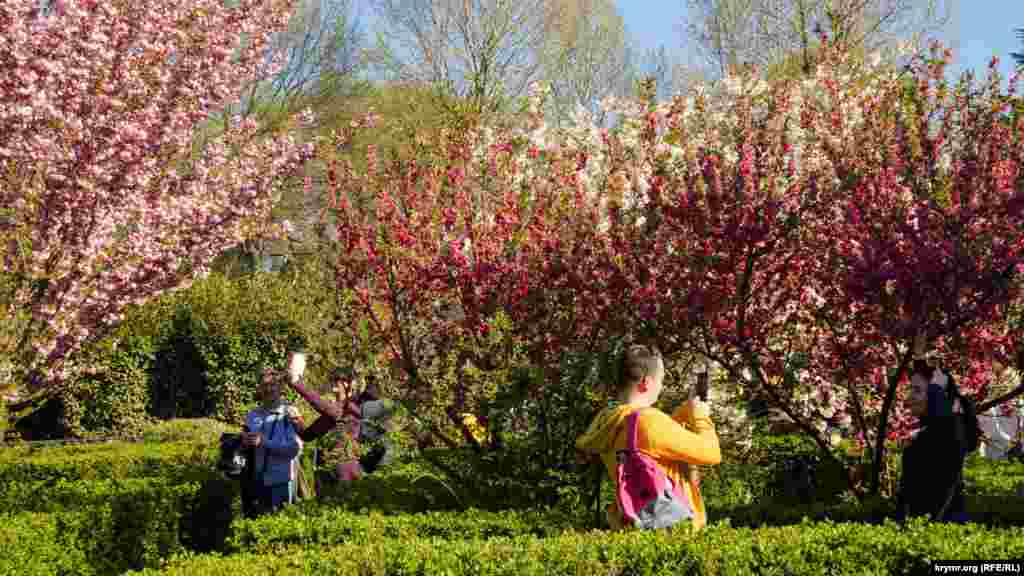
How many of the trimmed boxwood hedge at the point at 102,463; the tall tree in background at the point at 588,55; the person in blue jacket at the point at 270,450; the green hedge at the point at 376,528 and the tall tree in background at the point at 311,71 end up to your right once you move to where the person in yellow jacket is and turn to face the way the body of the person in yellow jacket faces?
0

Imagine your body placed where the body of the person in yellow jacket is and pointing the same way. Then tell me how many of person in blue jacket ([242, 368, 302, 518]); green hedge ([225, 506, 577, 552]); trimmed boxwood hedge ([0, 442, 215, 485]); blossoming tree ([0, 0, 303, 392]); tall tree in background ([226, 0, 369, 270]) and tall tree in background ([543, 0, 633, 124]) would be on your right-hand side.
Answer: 0

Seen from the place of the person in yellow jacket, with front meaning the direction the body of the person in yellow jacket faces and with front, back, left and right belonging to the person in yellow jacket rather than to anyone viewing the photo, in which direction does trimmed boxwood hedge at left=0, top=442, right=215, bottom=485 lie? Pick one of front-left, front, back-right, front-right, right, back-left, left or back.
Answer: left

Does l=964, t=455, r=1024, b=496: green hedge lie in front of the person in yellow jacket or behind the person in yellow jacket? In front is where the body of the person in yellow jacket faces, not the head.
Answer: in front

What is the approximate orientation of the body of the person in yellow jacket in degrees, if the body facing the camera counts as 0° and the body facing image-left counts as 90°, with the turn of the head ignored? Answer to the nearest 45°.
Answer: approximately 225°

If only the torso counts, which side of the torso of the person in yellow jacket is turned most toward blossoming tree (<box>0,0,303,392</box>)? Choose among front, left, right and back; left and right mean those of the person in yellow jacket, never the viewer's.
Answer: left

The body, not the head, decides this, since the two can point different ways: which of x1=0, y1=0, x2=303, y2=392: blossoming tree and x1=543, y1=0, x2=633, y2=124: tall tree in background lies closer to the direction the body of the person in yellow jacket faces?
the tall tree in background

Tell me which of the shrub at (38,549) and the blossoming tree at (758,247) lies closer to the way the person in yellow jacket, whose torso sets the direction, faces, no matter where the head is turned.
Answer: the blossoming tree

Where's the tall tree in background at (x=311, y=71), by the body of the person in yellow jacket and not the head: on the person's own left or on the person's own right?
on the person's own left

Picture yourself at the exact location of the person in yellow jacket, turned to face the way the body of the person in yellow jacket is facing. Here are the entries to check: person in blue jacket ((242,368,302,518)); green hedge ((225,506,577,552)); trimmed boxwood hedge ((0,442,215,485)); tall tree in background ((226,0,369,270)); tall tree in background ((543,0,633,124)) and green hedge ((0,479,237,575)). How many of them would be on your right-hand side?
0

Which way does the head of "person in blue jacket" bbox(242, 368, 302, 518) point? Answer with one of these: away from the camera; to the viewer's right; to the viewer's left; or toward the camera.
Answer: toward the camera

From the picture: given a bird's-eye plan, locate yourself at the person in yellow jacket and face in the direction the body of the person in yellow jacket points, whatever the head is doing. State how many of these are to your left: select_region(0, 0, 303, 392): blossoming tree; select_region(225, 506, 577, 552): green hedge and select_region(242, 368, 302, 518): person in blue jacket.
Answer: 3

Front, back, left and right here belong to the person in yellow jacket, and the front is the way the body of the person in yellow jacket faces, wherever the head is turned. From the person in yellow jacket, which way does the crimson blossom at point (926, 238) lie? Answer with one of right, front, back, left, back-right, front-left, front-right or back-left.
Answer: front

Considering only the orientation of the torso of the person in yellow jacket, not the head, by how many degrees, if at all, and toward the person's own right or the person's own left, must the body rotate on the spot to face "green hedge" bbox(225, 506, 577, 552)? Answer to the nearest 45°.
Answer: approximately 90° to the person's own left

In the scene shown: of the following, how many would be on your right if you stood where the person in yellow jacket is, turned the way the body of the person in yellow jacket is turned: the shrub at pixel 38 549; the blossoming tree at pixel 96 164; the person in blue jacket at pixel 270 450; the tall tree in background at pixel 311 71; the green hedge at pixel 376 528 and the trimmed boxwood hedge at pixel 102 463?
0

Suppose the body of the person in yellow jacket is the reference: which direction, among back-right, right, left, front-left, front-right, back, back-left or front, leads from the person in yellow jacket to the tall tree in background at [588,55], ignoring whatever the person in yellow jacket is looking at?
front-left

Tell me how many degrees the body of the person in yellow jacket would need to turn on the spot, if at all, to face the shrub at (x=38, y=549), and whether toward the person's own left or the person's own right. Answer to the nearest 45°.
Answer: approximately 90° to the person's own left

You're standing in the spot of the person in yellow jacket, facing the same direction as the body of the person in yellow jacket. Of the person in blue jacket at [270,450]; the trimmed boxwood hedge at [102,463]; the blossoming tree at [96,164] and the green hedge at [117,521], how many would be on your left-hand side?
4

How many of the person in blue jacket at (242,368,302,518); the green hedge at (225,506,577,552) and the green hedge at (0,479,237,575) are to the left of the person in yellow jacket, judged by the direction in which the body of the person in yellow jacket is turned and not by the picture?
3

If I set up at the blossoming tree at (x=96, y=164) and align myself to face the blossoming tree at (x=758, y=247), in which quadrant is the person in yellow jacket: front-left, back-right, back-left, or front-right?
front-right
